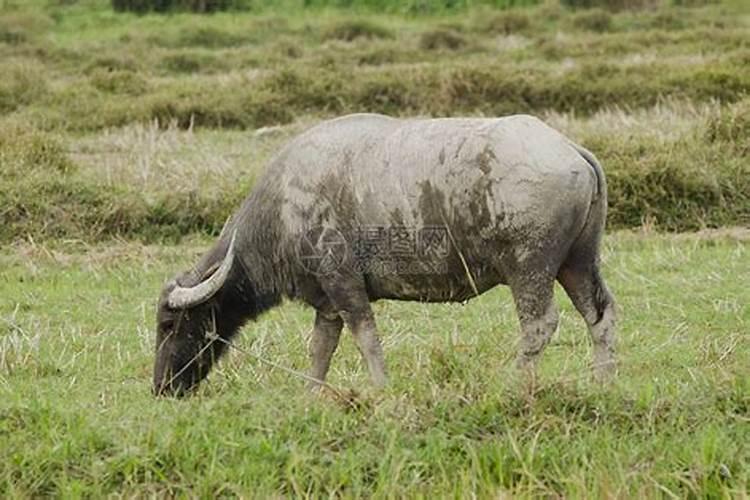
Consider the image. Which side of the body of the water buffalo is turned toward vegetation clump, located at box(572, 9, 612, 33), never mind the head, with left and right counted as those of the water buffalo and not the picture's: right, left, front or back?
right

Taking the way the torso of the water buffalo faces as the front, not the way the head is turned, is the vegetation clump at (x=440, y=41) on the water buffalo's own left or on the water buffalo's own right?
on the water buffalo's own right

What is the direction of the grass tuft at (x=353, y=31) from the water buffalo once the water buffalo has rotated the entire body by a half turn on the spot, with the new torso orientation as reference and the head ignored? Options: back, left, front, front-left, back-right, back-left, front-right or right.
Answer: left

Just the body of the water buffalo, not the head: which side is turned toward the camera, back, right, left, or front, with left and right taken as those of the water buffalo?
left
